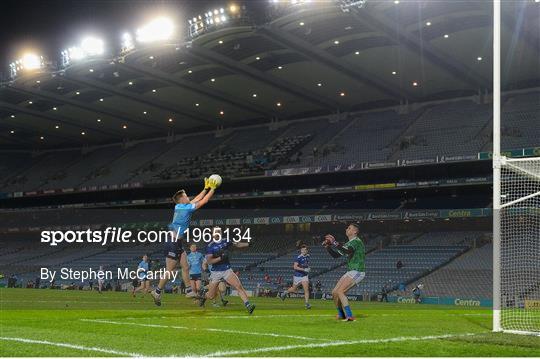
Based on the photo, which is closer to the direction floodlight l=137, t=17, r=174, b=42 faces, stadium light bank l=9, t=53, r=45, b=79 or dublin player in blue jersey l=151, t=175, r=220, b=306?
the dublin player in blue jersey

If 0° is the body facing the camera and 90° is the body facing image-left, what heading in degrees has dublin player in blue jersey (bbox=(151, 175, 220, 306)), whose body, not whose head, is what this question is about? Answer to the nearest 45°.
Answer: approximately 270°

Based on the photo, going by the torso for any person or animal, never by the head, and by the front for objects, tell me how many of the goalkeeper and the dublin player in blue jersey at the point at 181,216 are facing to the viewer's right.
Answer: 1

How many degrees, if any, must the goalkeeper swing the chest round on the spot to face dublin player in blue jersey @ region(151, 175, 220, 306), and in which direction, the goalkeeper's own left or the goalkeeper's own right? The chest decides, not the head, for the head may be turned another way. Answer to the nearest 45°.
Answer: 0° — they already face them

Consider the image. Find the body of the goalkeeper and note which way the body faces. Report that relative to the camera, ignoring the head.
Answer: to the viewer's left

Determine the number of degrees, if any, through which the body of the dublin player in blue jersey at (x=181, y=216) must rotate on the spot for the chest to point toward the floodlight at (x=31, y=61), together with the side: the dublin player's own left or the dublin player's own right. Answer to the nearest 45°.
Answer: approximately 90° to the dublin player's own left

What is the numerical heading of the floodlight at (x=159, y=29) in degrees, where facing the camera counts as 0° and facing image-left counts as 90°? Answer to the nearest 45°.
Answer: approximately 315°
